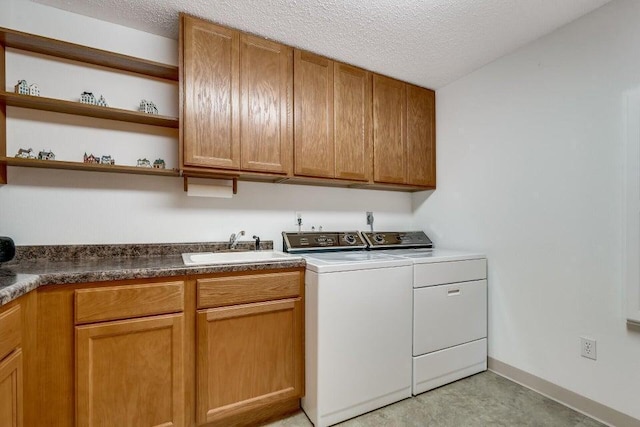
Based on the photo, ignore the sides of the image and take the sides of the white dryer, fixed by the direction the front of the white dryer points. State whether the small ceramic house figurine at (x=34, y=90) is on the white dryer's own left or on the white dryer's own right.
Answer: on the white dryer's own right

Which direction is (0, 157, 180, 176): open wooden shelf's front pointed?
toward the camera

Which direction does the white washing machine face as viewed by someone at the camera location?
facing the viewer and to the right of the viewer

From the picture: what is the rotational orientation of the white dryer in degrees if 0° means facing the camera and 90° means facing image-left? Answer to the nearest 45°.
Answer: approximately 315°

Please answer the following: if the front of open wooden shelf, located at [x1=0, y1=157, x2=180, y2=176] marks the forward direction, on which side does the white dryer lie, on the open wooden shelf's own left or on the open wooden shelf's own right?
on the open wooden shelf's own left

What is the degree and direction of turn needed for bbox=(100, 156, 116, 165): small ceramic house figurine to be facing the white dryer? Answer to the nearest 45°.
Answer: approximately 45° to its left

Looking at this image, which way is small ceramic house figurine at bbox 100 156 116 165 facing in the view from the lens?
facing the viewer

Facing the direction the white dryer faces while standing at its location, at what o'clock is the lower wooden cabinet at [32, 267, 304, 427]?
The lower wooden cabinet is roughly at 3 o'clock from the white dryer.

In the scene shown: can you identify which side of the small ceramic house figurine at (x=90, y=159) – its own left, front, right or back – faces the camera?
front
